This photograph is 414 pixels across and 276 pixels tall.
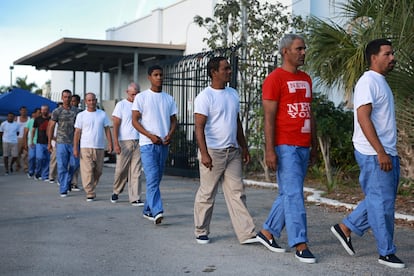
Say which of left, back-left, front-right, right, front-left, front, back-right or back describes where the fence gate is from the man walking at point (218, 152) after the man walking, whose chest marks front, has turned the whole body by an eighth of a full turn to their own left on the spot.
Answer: left

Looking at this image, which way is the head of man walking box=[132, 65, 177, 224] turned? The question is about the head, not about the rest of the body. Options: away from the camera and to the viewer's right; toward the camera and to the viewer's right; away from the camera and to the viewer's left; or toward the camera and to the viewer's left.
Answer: toward the camera and to the viewer's right

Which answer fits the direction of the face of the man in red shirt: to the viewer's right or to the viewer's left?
to the viewer's right

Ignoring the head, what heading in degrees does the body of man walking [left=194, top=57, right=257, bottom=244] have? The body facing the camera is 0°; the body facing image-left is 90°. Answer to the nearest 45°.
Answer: approximately 315°

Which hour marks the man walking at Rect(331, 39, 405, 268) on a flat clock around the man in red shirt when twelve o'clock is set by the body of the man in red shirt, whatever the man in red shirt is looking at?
The man walking is roughly at 11 o'clock from the man in red shirt.

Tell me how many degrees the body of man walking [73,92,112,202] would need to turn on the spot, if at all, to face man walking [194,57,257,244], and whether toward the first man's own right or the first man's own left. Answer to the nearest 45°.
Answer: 0° — they already face them

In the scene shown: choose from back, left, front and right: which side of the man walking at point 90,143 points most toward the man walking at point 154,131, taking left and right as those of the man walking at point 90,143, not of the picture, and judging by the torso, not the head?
front

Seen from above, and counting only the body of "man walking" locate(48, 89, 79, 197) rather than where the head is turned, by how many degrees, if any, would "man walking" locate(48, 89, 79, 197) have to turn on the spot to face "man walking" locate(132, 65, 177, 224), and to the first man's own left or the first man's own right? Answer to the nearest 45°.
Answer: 0° — they already face them

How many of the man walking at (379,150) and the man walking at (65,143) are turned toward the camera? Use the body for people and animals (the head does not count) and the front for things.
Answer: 1

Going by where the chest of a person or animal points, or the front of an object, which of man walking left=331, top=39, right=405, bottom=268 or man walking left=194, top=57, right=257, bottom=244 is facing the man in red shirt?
man walking left=194, top=57, right=257, bottom=244

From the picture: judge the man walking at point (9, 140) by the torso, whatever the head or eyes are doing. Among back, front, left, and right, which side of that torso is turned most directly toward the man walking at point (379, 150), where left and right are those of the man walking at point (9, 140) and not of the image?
front

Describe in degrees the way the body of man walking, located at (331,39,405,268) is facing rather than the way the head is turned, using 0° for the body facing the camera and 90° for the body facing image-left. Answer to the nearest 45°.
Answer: approximately 270°

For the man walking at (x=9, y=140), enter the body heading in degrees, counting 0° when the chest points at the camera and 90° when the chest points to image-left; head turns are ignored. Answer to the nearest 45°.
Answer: approximately 0°

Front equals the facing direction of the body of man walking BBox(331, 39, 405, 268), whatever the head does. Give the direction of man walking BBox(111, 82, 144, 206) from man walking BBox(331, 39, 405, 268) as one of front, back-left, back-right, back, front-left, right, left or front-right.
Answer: back-left
